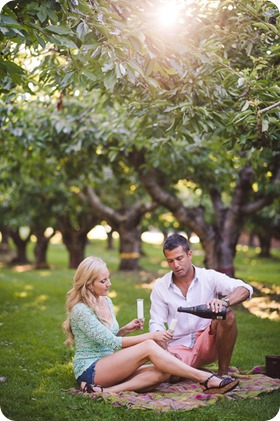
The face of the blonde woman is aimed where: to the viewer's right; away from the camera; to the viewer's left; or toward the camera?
to the viewer's right

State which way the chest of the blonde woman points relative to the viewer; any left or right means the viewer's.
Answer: facing to the right of the viewer

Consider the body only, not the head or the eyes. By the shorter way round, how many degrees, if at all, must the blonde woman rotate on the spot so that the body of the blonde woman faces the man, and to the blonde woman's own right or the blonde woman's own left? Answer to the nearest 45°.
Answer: approximately 45° to the blonde woman's own left
